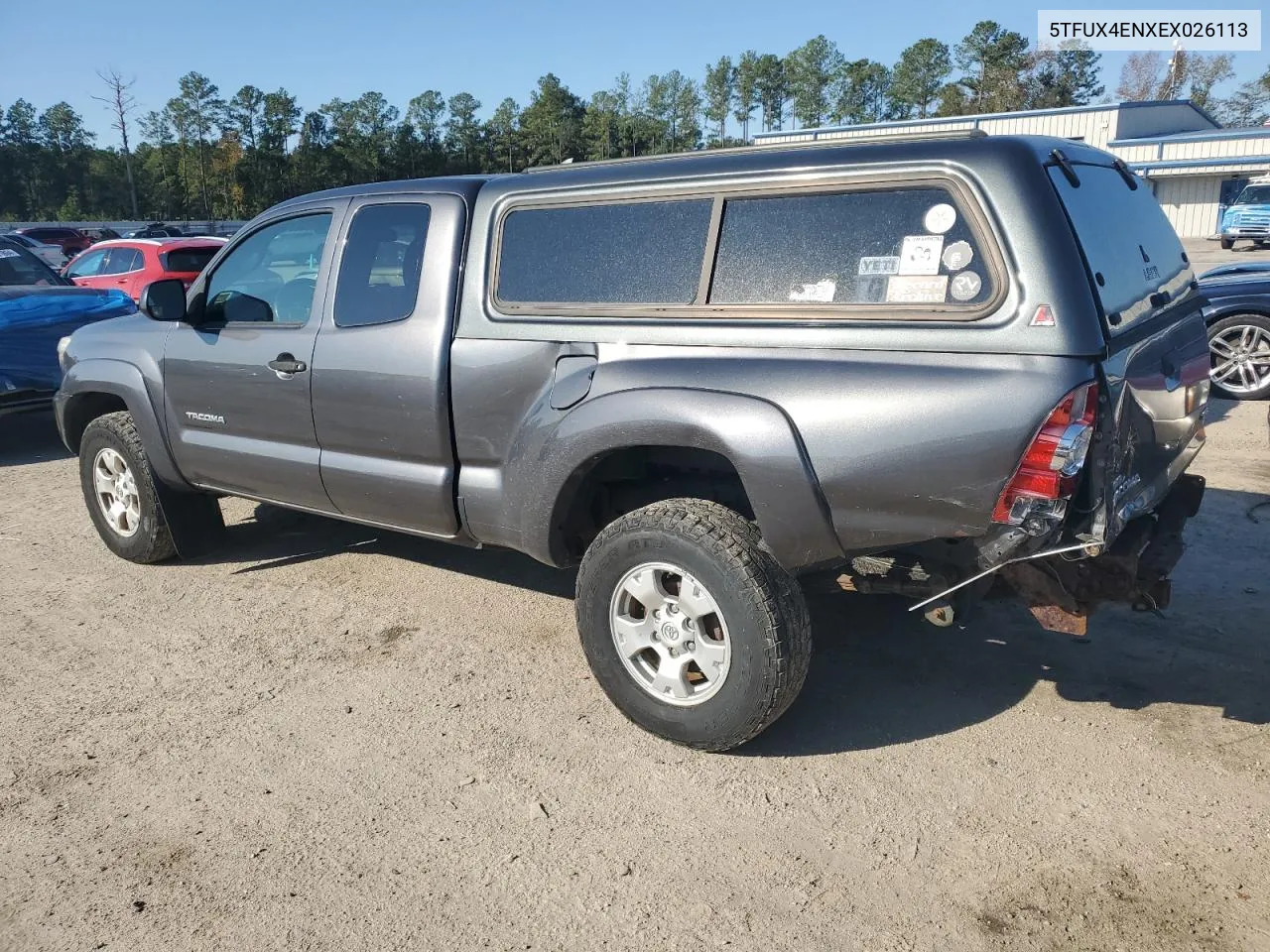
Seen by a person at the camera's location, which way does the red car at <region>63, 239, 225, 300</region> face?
facing away from the viewer and to the left of the viewer

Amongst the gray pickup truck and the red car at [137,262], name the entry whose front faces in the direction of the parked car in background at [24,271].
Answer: the gray pickup truck

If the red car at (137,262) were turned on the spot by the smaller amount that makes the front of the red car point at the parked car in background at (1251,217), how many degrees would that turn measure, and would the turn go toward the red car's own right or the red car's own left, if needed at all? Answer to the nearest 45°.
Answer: approximately 135° to the red car's own right

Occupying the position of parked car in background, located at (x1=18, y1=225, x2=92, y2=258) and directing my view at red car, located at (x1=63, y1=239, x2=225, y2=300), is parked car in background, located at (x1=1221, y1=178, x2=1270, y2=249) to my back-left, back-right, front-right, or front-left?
front-left

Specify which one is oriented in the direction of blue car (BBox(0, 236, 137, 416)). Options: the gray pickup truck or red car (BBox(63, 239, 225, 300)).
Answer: the gray pickup truck

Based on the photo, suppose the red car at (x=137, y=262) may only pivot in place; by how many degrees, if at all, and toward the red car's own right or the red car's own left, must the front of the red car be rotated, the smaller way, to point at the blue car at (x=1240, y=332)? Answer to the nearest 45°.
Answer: approximately 180°

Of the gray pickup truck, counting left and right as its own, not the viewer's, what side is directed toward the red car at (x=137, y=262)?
front

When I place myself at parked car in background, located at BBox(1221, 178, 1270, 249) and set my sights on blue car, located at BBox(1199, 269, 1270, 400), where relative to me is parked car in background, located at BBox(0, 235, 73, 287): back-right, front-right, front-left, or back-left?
front-right

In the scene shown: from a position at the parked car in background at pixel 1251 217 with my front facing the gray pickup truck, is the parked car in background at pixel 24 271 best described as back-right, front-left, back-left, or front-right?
front-right

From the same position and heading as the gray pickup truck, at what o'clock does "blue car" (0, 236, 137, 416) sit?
The blue car is roughly at 12 o'clock from the gray pickup truck.

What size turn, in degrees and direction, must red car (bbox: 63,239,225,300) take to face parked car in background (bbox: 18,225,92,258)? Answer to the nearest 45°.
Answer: approximately 45° to its right

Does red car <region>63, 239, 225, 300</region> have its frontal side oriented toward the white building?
no

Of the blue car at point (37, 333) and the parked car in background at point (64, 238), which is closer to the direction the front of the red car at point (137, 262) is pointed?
the parked car in background

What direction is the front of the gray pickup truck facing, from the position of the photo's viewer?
facing away from the viewer and to the left of the viewer
